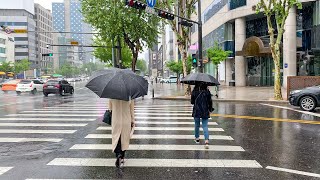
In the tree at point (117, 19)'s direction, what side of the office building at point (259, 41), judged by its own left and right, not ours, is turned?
front

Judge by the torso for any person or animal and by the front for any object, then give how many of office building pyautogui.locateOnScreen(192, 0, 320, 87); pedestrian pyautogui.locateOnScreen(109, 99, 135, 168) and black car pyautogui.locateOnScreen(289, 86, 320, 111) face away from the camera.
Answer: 1

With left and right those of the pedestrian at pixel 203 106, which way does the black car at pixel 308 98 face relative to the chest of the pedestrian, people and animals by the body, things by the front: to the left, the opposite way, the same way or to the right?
to the left

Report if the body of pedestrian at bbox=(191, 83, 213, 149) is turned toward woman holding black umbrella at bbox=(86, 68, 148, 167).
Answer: no

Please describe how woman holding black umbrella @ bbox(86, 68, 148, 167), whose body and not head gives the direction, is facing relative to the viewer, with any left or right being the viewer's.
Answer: facing away from the viewer

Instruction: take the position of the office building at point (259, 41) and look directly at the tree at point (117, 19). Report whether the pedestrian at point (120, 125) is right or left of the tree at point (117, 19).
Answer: left

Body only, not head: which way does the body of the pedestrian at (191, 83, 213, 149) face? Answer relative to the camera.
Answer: away from the camera

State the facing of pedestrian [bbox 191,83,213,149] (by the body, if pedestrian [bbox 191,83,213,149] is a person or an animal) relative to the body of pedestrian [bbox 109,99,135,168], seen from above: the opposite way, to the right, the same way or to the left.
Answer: the same way

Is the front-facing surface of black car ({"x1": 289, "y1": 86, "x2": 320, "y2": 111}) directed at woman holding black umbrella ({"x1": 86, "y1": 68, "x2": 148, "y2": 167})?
no

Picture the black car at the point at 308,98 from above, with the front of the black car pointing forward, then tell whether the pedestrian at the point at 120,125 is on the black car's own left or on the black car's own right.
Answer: on the black car's own left

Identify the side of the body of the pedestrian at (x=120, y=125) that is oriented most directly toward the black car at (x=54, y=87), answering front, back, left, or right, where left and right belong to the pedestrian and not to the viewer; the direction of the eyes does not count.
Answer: front

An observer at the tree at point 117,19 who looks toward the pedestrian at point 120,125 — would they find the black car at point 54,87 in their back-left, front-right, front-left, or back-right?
front-right

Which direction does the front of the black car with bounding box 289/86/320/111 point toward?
to the viewer's left
